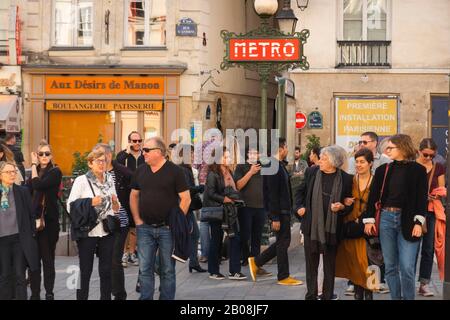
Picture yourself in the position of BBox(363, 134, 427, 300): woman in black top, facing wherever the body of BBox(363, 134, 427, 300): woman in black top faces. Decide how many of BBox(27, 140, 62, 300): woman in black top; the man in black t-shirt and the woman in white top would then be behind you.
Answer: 0

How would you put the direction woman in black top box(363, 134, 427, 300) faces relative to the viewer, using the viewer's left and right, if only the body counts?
facing the viewer and to the left of the viewer

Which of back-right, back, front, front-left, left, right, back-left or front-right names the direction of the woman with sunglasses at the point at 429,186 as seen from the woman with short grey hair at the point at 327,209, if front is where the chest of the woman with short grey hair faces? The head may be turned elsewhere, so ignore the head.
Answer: back-left

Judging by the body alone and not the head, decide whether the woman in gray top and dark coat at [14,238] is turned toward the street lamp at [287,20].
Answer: no

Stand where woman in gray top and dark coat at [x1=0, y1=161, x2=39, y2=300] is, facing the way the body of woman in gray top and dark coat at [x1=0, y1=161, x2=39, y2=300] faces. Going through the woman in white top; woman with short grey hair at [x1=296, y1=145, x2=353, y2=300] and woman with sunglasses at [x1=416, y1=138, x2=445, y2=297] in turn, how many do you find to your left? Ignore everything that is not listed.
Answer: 3

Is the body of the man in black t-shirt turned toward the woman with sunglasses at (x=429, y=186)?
no

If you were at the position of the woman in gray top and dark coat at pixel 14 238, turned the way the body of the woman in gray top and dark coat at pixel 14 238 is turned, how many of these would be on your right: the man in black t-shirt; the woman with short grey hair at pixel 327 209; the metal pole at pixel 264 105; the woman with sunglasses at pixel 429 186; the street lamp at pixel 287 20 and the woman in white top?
0

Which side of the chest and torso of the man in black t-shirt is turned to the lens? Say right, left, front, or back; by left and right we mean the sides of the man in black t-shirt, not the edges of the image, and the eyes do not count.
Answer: front

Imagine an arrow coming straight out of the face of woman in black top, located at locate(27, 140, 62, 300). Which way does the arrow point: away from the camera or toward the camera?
toward the camera

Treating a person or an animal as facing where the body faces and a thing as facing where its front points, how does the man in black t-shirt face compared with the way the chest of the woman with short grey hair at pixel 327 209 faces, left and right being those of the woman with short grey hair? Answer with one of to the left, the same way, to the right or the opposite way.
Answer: the same way

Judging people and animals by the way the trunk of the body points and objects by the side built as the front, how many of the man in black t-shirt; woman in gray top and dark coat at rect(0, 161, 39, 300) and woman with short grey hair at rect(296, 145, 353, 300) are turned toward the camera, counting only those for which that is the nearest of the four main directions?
3

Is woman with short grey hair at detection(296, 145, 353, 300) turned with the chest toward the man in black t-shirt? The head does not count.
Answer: no

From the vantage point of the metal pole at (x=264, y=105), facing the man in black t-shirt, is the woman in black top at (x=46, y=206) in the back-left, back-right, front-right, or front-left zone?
front-right

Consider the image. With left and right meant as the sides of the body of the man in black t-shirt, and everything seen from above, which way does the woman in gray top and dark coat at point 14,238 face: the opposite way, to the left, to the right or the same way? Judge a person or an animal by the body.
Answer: the same way
